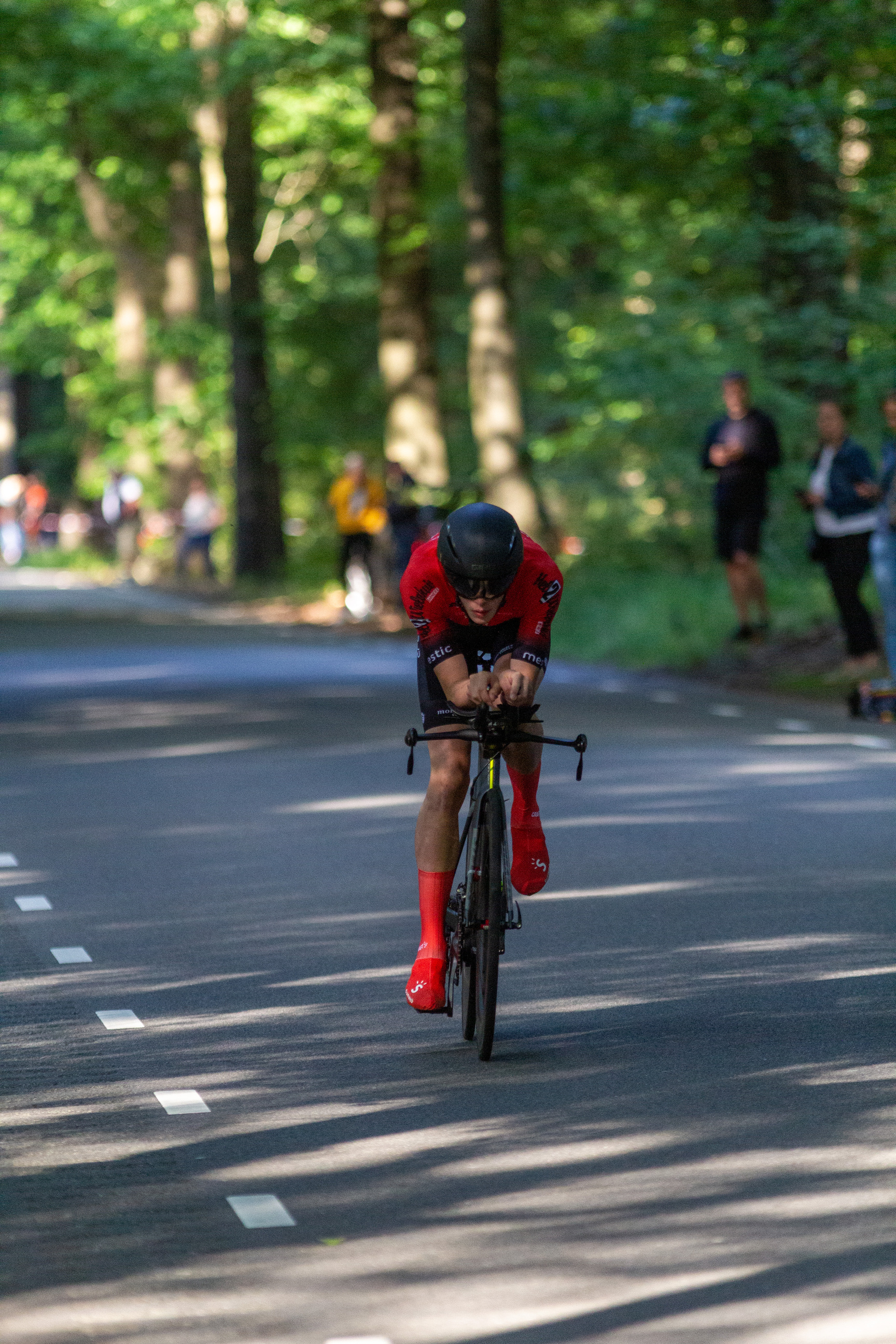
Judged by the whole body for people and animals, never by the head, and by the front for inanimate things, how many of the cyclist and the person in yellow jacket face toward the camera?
2

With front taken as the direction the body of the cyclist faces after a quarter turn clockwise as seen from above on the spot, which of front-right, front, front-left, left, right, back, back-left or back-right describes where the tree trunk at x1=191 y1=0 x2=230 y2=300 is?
right

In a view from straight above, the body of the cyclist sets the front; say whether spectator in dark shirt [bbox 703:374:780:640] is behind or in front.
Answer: behind

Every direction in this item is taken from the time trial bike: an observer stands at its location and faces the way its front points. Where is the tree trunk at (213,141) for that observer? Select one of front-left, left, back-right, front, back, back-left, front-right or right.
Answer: back

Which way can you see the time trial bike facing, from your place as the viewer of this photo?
facing the viewer

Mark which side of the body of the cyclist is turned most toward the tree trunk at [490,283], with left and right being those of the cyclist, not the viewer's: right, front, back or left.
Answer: back

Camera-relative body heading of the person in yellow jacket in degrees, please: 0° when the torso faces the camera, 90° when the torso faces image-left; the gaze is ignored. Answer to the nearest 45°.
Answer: approximately 0°

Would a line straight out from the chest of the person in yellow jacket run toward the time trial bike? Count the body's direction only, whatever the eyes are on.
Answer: yes

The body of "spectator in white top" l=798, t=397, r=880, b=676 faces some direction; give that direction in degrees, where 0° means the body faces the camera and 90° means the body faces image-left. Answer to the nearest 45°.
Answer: approximately 45°

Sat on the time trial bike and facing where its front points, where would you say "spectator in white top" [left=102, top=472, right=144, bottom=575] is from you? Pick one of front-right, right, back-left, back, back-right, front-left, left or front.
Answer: back

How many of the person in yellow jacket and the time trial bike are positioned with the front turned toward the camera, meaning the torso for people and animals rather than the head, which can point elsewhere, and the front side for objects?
2

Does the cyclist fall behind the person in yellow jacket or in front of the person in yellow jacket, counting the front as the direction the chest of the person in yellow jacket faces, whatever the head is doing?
in front

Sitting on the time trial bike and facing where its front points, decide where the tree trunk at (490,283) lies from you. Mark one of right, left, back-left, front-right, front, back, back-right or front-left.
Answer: back
